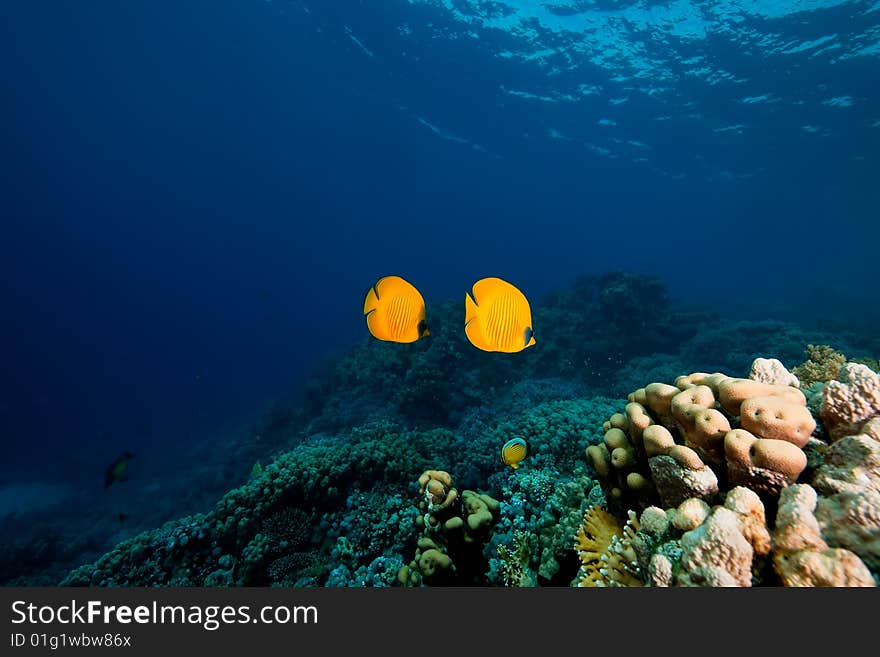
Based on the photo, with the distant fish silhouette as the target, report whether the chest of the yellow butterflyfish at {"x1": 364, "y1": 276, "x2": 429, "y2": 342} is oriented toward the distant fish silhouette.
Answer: no

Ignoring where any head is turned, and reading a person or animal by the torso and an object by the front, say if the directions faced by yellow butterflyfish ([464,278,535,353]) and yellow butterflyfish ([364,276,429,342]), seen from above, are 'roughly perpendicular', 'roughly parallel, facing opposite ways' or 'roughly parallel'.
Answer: roughly parallel

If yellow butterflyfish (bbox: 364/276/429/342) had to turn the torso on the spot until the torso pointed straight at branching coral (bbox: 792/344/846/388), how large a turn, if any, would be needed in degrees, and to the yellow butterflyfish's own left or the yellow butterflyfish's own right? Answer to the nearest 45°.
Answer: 0° — it already faces it

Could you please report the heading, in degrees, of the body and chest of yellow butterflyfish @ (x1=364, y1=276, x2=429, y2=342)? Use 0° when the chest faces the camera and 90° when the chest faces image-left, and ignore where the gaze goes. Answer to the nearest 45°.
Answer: approximately 270°

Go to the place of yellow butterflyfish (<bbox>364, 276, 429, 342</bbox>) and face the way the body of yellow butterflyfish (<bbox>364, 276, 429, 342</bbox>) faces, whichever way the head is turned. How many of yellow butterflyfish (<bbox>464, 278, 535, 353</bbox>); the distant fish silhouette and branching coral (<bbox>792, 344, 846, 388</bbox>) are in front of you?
2

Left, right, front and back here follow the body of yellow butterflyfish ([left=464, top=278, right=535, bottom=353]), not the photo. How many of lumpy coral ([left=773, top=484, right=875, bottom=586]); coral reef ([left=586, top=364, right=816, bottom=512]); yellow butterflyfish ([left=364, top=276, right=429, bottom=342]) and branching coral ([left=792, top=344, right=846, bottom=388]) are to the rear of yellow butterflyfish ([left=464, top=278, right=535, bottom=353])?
1

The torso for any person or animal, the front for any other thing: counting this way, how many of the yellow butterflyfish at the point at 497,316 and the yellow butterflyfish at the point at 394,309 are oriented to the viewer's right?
2

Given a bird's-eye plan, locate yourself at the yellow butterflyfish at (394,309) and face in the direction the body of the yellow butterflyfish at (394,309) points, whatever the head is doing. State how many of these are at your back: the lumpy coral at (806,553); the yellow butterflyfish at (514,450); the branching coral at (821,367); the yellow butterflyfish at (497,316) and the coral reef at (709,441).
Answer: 0

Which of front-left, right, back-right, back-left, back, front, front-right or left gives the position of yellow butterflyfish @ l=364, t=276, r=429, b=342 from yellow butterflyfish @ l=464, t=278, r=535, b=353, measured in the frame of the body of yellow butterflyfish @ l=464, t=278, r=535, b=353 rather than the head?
back

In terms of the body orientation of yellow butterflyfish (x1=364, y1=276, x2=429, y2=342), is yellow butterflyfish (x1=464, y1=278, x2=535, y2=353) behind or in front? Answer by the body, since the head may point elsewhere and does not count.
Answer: in front

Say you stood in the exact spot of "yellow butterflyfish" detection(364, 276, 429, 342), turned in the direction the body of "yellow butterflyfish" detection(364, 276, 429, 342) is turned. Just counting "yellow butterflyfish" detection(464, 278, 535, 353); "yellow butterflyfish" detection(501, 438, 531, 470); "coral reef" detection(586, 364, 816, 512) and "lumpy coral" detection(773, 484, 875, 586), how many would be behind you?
0

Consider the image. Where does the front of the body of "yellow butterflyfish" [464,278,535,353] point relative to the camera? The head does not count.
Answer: to the viewer's right

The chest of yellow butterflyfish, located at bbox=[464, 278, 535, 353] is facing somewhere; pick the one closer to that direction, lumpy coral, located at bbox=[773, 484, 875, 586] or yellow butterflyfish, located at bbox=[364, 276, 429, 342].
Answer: the lumpy coral

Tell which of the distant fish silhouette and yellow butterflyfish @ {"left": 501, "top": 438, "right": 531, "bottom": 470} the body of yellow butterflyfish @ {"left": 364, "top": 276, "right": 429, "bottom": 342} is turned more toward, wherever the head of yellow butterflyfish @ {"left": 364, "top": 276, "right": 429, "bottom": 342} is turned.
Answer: the yellow butterflyfish
